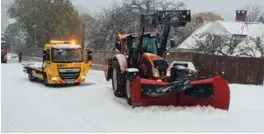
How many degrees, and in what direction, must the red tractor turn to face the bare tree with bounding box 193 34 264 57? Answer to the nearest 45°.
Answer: approximately 135° to its left

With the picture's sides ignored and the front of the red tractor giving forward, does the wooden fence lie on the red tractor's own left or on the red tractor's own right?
on the red tractor's own left

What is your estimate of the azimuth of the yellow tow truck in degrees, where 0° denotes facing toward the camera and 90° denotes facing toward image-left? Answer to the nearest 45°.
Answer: approximately 315°

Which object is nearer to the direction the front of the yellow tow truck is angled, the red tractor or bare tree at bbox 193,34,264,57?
the red tractor

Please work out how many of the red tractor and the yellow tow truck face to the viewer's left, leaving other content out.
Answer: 0

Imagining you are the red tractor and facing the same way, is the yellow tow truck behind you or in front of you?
behind

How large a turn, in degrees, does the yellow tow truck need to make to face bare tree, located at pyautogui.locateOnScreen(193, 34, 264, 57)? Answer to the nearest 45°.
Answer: approximately 90° to its left

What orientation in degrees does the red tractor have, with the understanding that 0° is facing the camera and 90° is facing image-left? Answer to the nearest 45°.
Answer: approximately 315°

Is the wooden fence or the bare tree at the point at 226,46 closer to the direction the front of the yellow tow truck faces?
the wooden fence

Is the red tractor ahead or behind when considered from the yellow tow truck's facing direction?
ahead

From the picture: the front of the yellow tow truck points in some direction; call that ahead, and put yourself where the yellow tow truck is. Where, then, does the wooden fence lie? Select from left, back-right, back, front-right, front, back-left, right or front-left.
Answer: front-left
